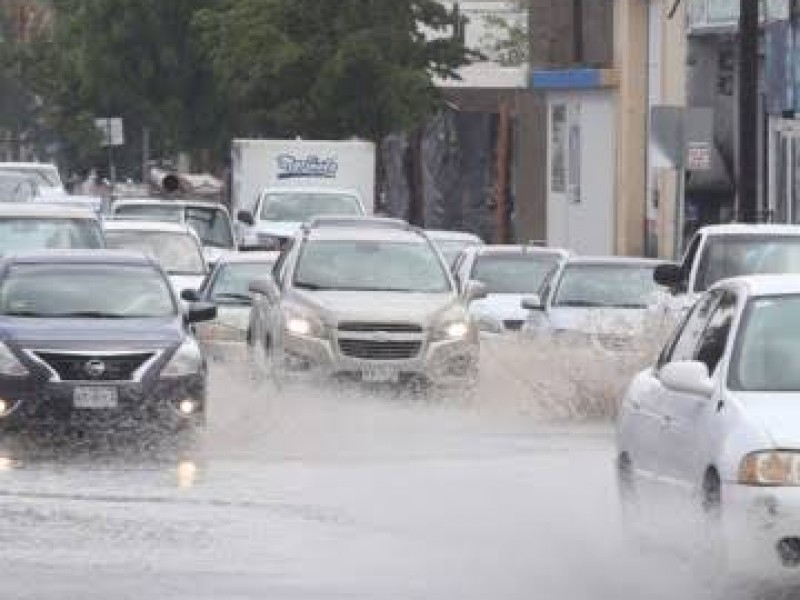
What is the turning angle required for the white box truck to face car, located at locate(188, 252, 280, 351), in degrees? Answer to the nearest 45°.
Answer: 0° — it already faces it

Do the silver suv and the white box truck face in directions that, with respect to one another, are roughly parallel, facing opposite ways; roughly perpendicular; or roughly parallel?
roughly parallel

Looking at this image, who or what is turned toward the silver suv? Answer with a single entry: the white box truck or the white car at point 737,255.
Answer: the white box truck

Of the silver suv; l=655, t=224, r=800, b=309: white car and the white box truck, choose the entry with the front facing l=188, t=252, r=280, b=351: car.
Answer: the white box truck

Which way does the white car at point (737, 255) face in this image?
toward the camera

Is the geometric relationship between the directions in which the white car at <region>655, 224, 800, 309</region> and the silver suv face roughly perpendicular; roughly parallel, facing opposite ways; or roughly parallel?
roughly parallel

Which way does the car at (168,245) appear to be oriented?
toward the camera

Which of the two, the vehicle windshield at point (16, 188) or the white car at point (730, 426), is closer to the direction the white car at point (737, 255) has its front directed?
the white car at point (730, 426)

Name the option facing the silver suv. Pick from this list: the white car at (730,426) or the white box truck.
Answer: the white box truck

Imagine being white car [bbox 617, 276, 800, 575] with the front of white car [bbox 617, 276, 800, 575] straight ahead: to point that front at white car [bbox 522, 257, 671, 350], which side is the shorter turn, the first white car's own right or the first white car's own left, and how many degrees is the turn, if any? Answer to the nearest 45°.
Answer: approximately 135° to the first white car's own left

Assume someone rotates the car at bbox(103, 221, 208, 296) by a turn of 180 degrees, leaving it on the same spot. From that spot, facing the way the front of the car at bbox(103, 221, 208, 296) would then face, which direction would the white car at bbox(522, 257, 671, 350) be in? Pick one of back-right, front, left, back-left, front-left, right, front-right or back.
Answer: back-right

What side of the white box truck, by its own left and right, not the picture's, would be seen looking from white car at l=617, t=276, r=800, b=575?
front

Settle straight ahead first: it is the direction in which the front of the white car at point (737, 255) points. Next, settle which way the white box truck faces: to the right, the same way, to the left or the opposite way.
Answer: the same way

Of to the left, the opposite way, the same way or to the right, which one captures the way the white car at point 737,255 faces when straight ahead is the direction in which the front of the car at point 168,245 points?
the same way

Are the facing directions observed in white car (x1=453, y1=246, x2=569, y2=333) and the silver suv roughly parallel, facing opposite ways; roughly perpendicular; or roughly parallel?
roughly parallel

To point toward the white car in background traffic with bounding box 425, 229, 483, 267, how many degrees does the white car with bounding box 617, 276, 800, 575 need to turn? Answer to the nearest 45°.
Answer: approximately 135° to its left

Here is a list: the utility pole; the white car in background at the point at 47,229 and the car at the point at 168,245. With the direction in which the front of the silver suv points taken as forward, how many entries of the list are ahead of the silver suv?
0

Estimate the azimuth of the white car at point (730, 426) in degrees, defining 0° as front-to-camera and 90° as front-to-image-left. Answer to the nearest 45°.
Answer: approximately 315°

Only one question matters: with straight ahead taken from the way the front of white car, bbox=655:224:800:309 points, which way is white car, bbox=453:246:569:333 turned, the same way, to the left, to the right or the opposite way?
the same way
